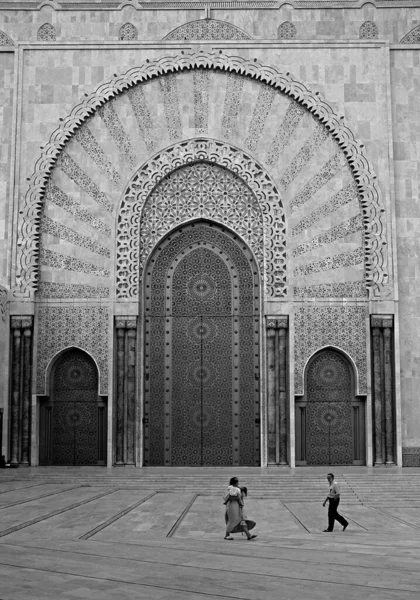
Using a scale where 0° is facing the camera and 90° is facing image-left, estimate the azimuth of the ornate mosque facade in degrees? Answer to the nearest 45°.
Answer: approximately 0°

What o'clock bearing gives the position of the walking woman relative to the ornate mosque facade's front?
The walking woman is roughly at 12 o'clock from the ornate mosque facade.
